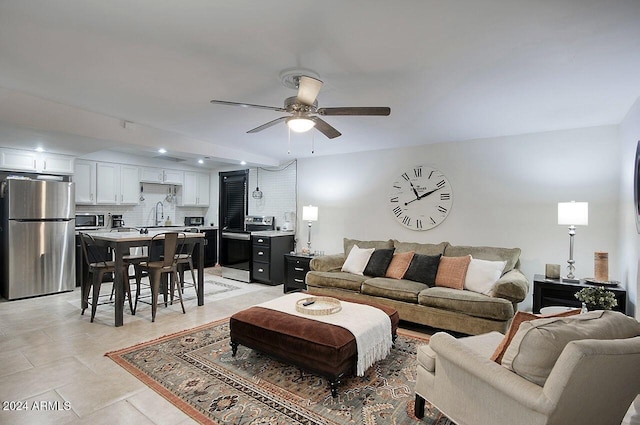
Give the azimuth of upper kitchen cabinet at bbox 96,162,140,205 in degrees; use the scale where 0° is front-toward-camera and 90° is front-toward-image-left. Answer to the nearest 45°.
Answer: approximately 315°

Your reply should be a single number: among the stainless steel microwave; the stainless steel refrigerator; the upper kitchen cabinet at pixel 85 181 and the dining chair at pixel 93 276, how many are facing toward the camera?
3

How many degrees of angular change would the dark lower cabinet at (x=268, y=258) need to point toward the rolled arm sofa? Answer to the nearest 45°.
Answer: approximately 90° to its left

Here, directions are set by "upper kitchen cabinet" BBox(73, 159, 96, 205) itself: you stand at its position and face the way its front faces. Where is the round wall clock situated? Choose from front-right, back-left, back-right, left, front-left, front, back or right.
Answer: front-left

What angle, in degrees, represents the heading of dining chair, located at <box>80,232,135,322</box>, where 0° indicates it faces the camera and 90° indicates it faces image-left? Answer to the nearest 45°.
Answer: approximately 270°

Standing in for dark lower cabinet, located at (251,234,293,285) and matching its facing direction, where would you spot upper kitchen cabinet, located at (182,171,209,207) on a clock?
The upper kitchen cabinet is roughly at 3 o'clock from the dark lower cabinet.

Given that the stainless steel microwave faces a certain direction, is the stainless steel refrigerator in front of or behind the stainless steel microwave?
in front

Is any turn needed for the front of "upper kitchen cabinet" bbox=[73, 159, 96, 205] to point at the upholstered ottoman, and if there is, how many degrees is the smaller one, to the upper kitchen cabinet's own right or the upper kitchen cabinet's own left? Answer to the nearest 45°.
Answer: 0° — it already faces it

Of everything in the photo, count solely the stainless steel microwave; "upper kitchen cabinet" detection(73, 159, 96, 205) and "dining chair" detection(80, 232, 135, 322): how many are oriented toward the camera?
2

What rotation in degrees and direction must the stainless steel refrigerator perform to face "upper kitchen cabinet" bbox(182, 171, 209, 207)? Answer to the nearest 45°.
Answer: approximately 135° to its left
